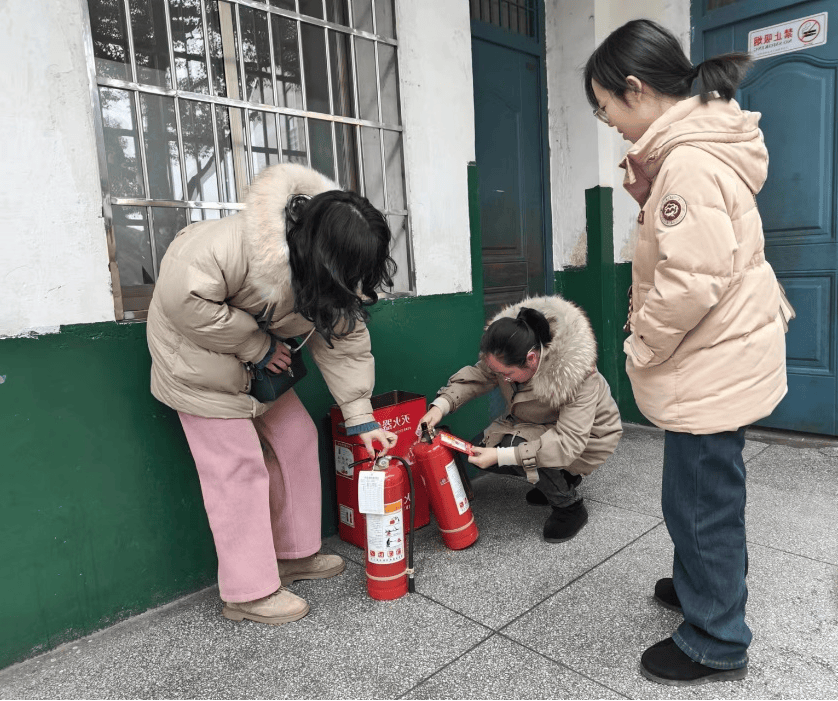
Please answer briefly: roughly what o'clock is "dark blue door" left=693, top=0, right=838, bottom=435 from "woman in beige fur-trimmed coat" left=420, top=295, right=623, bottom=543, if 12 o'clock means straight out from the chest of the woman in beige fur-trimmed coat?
The dark blue door is roughly at 6 o'clock from the woman in beige fur-trimmed coat.

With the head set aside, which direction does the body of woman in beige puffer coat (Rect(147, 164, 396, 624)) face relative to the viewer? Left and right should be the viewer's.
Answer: facing to the right of the viewer

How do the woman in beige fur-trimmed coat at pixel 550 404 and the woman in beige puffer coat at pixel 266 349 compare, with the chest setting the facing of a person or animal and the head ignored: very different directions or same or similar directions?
very different directions

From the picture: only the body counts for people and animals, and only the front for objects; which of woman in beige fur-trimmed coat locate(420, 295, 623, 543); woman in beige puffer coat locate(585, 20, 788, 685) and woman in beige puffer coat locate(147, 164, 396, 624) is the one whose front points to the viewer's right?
woman in beige puffer coat locate(147, 164, 396, 624)

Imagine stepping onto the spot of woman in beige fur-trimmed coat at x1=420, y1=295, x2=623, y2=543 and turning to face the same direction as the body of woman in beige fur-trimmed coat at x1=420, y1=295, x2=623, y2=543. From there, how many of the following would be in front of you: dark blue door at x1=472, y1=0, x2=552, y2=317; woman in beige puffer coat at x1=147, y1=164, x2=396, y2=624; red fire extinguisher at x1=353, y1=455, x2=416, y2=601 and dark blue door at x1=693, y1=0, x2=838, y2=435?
2

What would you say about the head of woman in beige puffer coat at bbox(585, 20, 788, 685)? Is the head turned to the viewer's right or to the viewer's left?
to the viewer's left

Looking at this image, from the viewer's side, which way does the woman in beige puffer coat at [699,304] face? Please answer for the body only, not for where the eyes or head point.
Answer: to the viewer's left

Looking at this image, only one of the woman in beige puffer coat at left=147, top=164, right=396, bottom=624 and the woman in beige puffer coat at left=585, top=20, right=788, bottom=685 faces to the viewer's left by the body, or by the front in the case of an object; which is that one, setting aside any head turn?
the woman in beige puffer coat at left=585, top=20, right=788, bottom=685

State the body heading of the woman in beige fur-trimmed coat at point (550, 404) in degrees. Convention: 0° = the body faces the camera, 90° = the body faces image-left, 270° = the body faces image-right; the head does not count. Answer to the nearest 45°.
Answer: approximately 45°

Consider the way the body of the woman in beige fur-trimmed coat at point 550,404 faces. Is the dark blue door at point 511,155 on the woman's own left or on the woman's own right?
on the woman's own right

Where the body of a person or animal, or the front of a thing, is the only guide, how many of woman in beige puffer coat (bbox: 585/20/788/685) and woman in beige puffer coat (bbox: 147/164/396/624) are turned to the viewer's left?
1

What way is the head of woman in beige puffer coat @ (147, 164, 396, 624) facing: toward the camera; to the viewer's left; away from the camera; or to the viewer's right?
to the viewer's right

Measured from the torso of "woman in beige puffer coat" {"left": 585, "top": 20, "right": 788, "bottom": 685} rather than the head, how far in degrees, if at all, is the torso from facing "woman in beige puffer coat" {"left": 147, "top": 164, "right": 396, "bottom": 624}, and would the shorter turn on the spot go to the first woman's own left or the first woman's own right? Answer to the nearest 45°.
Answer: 0° — they already face them

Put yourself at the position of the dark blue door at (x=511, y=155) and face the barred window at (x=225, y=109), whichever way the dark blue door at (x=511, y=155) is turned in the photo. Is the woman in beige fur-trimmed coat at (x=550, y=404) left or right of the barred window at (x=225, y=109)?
left
